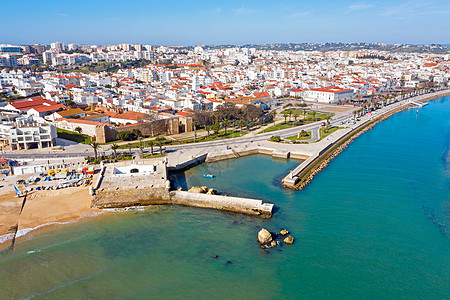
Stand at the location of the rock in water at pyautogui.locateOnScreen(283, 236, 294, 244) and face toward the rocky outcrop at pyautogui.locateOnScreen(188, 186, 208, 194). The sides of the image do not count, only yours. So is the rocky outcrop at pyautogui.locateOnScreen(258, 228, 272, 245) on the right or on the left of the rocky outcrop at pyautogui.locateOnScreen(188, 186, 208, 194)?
left

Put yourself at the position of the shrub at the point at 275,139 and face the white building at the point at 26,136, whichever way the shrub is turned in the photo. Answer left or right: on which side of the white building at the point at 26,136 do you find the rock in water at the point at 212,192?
left

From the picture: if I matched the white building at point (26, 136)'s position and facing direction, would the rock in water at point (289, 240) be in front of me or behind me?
in front

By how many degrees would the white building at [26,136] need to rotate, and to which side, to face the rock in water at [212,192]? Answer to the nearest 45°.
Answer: approximately 45° to its left

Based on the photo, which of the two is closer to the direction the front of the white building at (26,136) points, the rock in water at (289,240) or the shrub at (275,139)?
the rock in water

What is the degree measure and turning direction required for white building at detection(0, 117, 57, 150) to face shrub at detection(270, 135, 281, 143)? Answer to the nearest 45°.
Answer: approximately 90° to its left

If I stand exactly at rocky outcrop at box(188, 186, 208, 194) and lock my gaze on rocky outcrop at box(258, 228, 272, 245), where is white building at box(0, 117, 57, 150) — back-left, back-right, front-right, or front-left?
back-right

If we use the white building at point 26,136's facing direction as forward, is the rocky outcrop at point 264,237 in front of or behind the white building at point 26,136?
in front

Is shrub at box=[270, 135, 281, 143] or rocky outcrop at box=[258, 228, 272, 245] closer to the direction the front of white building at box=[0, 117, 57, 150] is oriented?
the rocky outcrop

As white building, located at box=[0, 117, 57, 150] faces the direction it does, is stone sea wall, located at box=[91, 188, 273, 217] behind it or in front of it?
in front

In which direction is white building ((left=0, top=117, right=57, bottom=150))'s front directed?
toward the camera

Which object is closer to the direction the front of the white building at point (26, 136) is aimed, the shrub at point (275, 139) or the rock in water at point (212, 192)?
the rock in water
